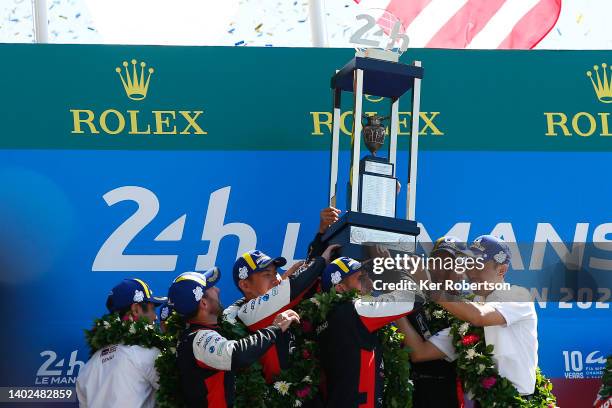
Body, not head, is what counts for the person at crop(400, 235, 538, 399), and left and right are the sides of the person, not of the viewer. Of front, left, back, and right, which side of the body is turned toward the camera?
left

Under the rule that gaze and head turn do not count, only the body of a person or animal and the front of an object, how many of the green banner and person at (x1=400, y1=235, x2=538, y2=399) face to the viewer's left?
1

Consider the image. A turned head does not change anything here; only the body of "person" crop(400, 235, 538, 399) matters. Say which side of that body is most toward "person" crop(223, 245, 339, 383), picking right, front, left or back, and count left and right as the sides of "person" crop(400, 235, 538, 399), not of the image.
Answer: front

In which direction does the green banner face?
toward the camera

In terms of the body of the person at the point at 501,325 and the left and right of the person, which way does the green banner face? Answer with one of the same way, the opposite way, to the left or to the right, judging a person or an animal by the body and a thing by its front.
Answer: to the left

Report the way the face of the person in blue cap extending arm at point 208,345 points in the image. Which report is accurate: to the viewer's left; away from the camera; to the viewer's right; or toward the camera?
to the viewer's right

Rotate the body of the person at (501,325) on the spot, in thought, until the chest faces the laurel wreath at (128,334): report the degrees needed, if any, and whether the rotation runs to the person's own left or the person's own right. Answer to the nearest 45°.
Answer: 0° — they already face it
